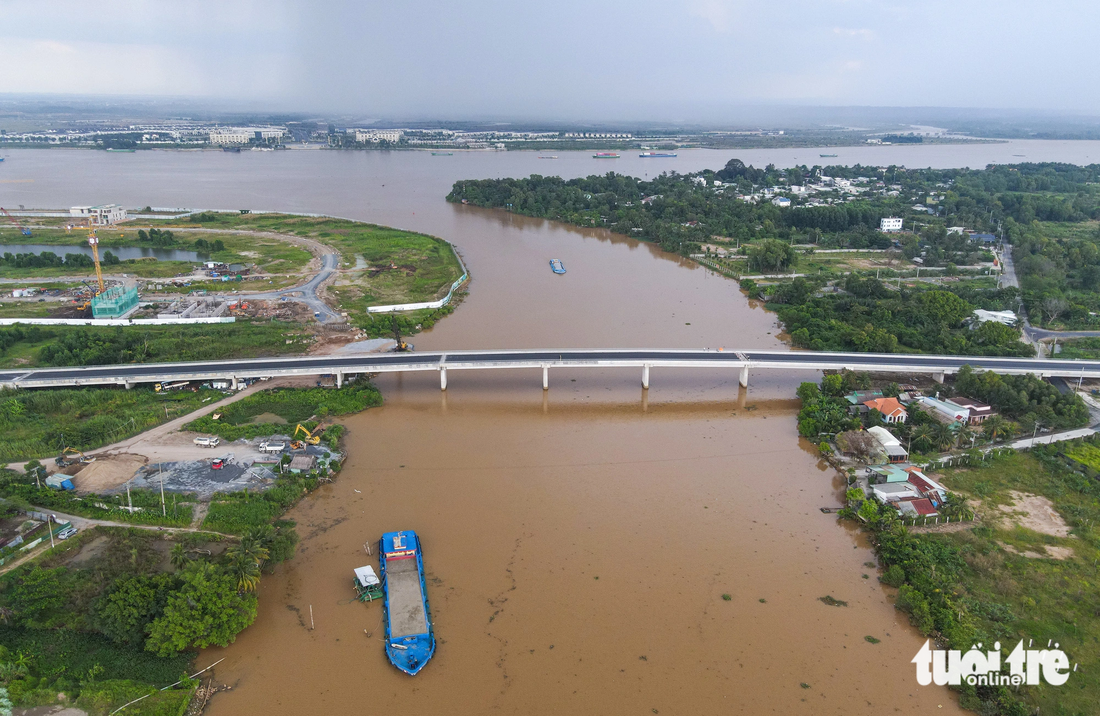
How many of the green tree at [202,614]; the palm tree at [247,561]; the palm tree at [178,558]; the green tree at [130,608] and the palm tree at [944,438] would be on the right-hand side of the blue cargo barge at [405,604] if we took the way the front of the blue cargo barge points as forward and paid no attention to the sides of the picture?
4

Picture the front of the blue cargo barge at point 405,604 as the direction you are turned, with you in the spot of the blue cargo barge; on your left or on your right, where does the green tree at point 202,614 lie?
on your right

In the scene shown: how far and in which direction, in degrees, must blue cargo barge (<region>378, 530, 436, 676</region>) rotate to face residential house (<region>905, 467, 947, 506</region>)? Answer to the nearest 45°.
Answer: approximately 90° to its left

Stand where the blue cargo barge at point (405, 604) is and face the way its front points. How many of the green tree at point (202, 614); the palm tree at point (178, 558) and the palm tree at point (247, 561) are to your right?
3

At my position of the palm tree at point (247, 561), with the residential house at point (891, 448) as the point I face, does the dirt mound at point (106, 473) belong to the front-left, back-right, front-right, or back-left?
back-left

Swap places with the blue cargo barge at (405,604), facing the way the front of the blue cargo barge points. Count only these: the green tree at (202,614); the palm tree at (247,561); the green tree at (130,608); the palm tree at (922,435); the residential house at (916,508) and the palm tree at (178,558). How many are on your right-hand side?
4

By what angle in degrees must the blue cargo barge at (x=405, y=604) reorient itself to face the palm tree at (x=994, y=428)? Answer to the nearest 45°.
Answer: approximately 90° to its left

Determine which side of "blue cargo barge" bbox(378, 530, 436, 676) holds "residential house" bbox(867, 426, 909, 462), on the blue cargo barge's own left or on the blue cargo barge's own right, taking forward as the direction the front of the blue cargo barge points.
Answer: on the blue cargo barge's own left

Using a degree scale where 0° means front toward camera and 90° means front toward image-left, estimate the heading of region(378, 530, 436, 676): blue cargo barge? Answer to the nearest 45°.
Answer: approximately 0°

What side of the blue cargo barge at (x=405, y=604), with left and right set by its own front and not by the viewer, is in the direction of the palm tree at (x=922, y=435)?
left

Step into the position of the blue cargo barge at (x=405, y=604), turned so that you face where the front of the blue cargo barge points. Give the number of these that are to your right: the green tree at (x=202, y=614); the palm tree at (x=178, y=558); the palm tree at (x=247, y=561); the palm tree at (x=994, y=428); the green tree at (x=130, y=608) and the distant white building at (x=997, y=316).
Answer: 4

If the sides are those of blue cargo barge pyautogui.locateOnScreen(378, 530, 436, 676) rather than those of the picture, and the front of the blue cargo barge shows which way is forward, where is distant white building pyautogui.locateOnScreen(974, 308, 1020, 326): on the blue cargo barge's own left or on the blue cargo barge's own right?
on the blue cargo barge's own left

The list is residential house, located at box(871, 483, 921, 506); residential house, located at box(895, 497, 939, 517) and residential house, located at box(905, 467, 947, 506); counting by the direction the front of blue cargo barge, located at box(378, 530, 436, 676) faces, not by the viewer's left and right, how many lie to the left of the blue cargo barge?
3

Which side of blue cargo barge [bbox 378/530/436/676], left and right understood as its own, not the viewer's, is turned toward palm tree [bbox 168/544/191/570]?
right
